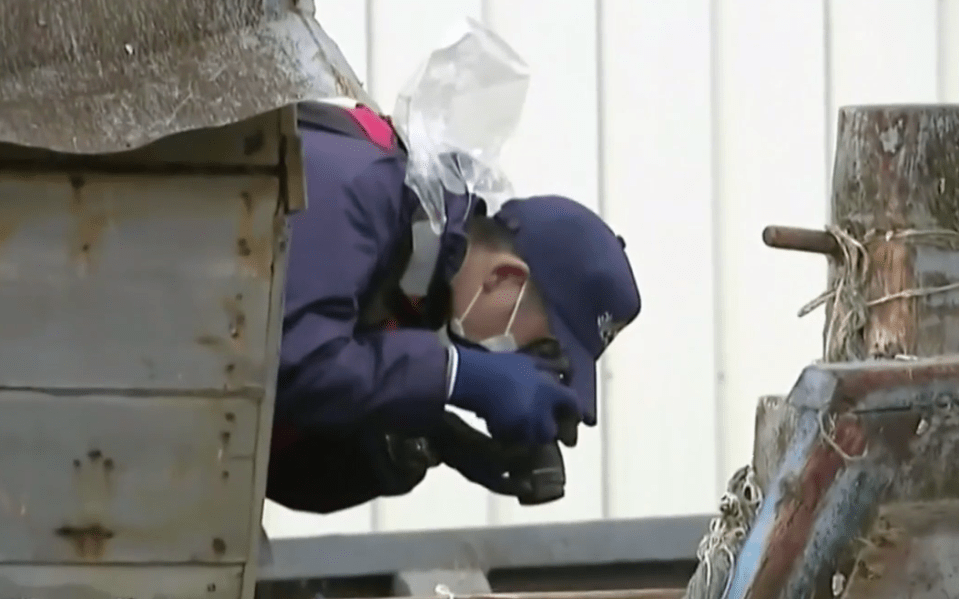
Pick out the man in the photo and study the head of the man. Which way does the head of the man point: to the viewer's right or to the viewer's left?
to the viewer's right

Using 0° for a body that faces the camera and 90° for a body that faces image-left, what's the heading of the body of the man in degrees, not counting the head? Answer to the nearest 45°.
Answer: approximately 270°
